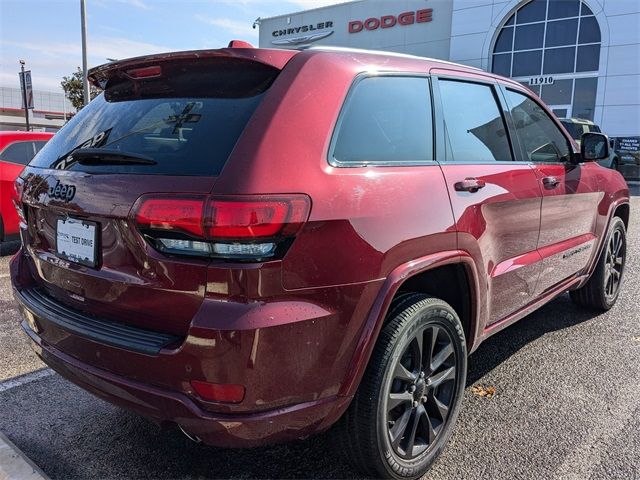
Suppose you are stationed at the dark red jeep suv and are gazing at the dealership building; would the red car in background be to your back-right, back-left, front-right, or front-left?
front-left

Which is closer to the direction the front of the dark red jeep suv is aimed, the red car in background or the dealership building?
the dealership building

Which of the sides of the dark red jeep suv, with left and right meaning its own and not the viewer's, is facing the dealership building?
front

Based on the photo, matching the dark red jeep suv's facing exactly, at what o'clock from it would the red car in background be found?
The red car in background is roughly at 9 o'clock from the dark red jeep suv.

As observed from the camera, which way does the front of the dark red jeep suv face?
facing away from the viewer and to the right of the viewer
